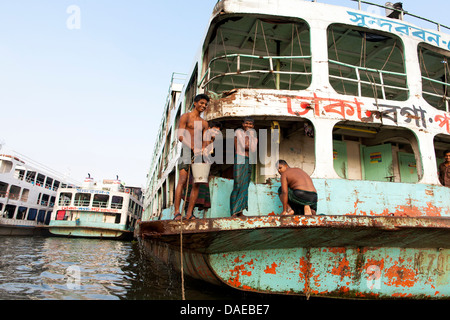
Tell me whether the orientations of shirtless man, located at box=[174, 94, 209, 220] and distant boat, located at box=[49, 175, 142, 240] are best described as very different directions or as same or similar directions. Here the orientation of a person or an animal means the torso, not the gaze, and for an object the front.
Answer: very different directions

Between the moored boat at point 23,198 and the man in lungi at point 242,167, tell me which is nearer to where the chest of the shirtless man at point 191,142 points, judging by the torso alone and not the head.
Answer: the man in lungi

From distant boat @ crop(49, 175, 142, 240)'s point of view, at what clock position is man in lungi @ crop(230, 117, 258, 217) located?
The man in lungi is roughly at 6 o'clock from the distant boat.

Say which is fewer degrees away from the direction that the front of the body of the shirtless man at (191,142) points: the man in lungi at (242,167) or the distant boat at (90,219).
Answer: the man in lungi

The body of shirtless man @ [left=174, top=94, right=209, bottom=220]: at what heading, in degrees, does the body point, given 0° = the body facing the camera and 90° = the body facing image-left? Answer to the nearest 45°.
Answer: approximately 315°

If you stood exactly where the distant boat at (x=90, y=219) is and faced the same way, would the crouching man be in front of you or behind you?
behind

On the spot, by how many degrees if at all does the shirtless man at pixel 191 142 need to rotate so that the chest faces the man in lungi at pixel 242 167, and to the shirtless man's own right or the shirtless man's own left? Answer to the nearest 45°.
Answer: approximately 45° to the shirtless man's own left

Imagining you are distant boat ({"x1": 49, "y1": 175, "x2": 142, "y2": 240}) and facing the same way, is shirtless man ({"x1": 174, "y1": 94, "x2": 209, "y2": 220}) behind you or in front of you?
behind

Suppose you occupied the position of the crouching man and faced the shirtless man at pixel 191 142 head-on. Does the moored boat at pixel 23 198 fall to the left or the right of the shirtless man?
right

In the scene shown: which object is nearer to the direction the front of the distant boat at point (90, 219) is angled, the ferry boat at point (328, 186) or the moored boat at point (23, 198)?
the moored boat

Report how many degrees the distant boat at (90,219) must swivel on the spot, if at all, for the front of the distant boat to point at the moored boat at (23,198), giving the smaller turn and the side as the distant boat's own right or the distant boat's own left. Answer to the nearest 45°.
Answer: approximately 45° to the distant boat's own left
